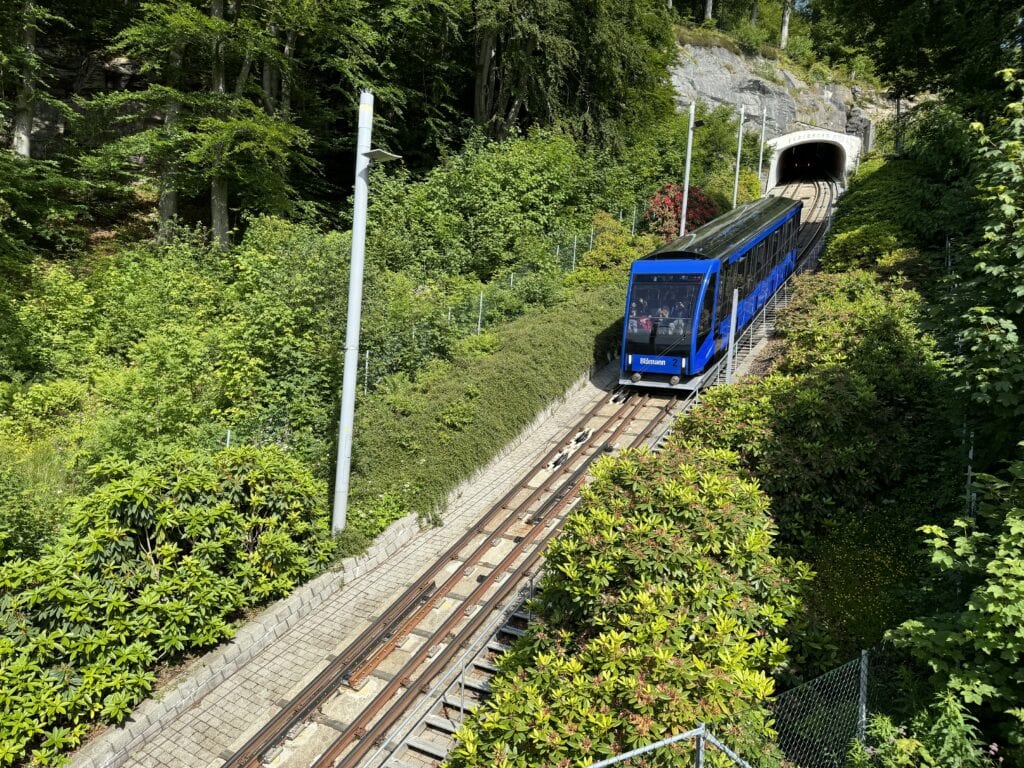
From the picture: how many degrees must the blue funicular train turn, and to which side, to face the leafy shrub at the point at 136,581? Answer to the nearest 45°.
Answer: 0° — it already faces it

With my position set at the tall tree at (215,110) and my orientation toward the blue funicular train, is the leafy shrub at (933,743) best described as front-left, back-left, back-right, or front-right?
front-right

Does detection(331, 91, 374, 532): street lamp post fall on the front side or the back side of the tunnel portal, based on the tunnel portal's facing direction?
on the front side

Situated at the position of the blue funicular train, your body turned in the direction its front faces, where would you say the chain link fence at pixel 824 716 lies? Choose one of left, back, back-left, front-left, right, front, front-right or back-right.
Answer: front-left

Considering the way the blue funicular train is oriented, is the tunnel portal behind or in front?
behind

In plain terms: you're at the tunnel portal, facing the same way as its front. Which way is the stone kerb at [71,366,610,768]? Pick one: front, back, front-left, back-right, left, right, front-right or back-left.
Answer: front

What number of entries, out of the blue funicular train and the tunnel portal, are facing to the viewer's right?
0

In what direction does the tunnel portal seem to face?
toward the camera

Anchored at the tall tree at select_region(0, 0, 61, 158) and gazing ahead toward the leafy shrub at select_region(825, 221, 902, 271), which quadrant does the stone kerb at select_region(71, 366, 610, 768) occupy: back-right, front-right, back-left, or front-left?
front-right

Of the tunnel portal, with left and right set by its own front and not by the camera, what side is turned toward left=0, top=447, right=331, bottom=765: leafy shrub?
front

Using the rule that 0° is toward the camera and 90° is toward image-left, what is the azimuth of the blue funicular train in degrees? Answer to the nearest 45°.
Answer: approximately 45°

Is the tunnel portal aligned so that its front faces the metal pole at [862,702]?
yes

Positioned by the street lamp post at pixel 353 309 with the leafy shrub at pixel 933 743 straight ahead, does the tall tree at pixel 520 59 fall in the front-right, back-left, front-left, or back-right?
back-left
